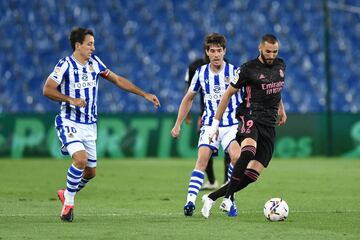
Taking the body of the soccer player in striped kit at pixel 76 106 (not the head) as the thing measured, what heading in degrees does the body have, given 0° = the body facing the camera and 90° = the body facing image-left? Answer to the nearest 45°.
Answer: approximately 315°

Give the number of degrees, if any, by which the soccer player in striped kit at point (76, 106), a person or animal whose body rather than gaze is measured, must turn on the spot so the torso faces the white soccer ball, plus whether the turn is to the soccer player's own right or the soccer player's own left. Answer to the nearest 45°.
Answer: approximately 45° to the soccer player's own left

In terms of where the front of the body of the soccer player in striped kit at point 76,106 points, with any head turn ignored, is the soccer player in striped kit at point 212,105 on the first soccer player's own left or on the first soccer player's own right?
on the first soccer player's own left

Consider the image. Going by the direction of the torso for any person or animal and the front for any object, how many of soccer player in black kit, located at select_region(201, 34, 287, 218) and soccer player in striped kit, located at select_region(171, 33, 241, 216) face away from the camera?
0
